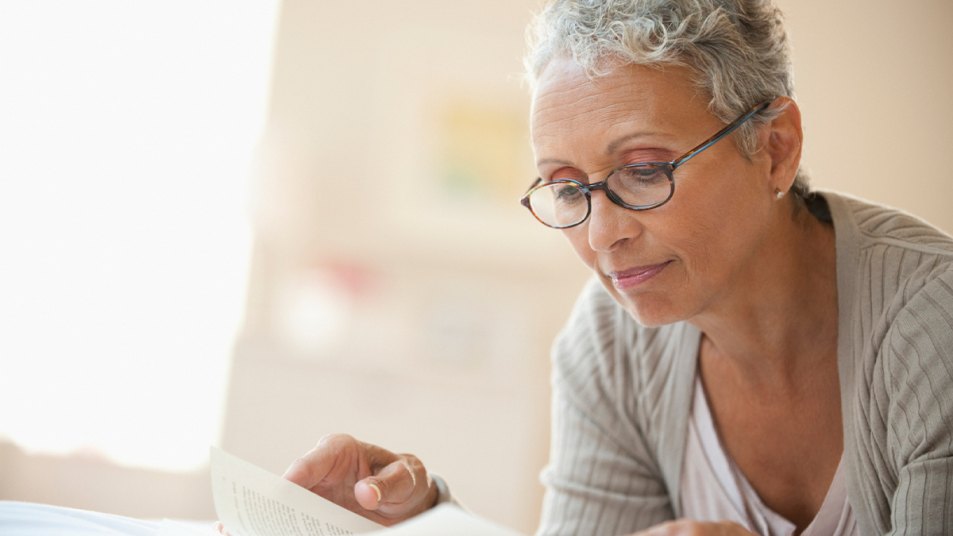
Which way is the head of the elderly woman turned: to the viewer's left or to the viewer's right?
to the viewer's left

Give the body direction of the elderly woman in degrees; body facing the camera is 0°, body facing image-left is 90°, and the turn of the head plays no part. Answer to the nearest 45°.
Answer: approximately 45°
